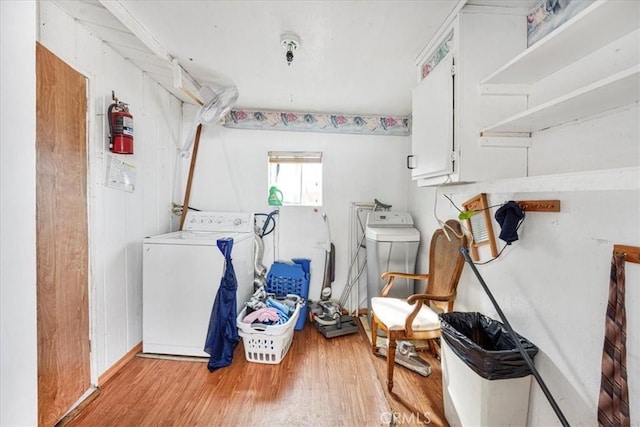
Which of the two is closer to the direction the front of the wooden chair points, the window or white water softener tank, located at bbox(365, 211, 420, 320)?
the window

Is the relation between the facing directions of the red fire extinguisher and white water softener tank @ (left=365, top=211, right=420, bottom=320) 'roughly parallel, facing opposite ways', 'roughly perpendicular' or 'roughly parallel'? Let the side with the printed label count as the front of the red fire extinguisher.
roughly perpendicular

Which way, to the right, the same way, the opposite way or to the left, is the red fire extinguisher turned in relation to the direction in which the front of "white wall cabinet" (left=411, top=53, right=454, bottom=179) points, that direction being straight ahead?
the opposite way

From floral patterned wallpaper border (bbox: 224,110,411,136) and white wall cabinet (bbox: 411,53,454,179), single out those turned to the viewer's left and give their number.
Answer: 1

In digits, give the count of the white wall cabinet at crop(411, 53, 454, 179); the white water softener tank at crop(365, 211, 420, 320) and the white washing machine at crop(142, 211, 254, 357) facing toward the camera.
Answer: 2

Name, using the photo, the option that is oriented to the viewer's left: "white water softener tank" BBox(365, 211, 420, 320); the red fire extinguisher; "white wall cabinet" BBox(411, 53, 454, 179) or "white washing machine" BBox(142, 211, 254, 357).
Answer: the white wall cabinet

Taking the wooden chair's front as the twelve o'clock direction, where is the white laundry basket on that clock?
The white laundry basket is roughly at 1 o'clock from the wooden chair.

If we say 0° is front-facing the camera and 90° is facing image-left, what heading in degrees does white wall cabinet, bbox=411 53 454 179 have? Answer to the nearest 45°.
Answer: approximately 90°

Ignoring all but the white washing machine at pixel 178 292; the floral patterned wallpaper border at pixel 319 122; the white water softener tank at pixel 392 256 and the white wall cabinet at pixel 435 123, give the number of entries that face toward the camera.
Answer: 3

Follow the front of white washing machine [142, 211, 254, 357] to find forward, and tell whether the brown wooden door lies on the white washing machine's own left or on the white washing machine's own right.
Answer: on the white washing machine's own right
